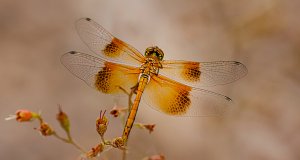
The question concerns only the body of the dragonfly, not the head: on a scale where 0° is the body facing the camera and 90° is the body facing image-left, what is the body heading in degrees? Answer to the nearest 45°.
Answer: approximately 180°

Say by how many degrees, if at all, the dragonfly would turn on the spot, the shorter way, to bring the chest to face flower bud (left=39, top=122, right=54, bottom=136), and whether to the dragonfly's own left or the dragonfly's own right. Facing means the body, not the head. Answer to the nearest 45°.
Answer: approximately 135° to the dragonfly's own left
